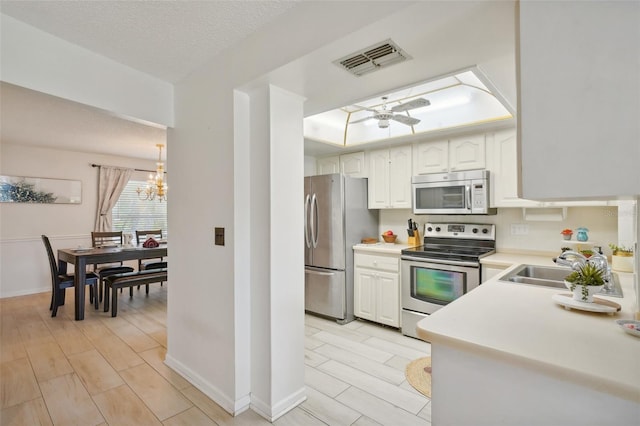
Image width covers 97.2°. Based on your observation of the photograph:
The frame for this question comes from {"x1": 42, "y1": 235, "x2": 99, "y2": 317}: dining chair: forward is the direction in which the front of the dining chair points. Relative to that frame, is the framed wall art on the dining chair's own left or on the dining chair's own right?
on the dining chair's own left

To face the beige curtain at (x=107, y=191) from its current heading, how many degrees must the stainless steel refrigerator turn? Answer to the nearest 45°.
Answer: approximately 45° to its right

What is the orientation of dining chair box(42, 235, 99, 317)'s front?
to the viewer's right

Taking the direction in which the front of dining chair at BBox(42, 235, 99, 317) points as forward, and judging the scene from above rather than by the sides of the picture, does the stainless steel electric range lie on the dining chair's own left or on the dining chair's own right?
on the dining chair's own right

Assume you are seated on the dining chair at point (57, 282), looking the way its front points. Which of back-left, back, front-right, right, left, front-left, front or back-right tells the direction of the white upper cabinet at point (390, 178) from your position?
front-right

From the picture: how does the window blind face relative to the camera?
toward the camera

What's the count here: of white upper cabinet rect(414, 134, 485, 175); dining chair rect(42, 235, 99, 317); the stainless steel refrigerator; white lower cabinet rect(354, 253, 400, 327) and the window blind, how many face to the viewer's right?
1

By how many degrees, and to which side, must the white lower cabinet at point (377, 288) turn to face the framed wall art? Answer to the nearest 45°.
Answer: approximately 45° to its right

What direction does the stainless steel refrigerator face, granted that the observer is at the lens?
facing the viewer and to the left of the viewer

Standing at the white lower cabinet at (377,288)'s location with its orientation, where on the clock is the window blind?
The window blind is roughly at 2 o'clock from the white lower cabinet.

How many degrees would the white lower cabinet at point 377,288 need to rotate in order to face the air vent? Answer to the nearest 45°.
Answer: approximately 45° to its left

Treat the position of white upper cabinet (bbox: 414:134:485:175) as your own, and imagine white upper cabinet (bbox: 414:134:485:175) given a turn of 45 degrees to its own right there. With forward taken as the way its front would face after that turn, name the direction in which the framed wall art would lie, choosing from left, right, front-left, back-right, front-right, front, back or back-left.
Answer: front

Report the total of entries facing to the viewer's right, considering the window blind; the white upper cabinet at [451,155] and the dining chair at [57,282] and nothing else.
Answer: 1
